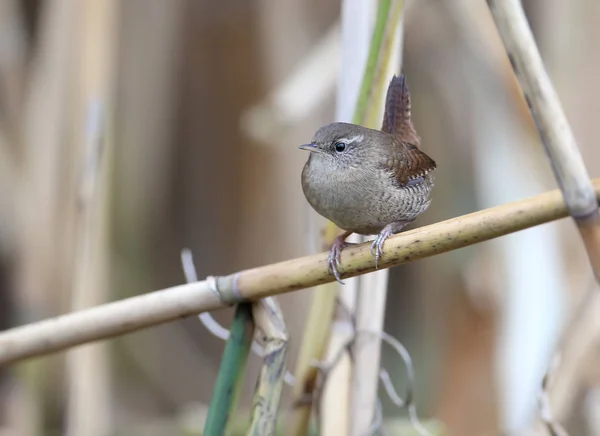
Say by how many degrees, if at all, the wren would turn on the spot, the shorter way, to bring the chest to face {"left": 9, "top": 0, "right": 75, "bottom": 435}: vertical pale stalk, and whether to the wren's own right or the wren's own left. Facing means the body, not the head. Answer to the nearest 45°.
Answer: approximately 90° to the wren's own right

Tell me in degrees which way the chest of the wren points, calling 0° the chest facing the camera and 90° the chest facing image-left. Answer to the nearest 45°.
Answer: approximately 45°
